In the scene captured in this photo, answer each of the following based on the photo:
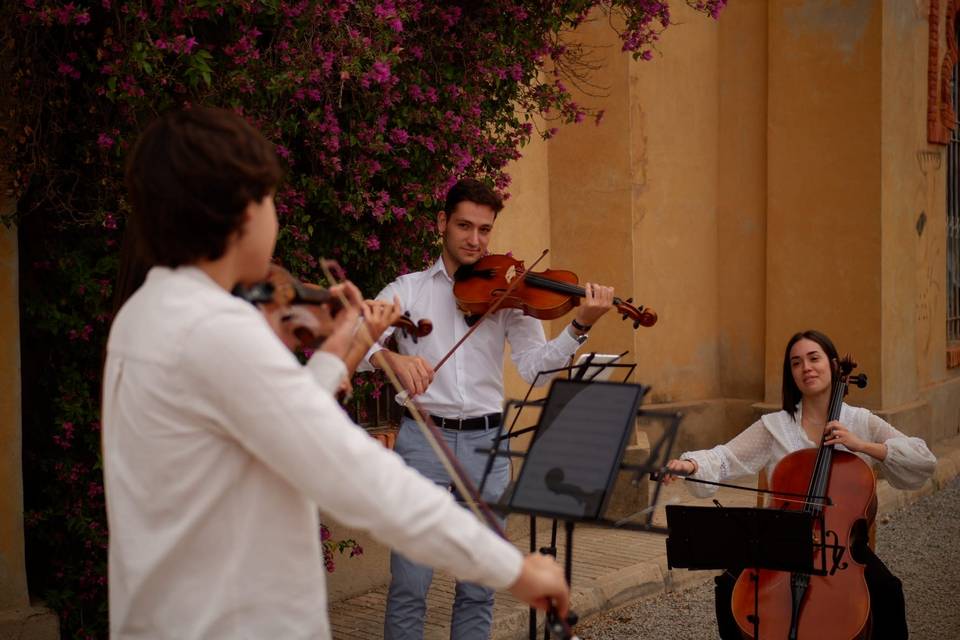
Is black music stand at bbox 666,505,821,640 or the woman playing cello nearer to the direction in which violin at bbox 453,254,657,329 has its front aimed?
the black music stand

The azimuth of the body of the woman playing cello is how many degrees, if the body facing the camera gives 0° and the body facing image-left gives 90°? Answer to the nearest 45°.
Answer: approximately 0°

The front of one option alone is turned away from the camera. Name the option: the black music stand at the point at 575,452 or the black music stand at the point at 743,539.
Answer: the black music stand at the point at 743,539

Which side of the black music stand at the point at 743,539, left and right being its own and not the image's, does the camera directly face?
back

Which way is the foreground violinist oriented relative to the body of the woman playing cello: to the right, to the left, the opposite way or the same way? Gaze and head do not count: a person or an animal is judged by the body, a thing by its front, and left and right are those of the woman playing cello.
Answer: the opposite way

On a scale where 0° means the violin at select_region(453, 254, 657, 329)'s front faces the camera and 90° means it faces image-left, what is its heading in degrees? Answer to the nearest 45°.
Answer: approximately 0°

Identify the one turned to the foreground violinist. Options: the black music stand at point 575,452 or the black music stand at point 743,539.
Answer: the black music stand at point 575,452

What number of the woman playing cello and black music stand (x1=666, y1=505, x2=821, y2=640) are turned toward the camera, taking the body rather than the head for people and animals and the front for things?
1

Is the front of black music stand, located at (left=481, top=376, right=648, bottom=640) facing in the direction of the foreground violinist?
yes

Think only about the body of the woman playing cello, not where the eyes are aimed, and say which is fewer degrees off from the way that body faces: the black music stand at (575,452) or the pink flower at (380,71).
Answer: the black music stand

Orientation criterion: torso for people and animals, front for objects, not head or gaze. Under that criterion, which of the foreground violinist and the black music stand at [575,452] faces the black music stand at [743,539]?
the foreground violinist

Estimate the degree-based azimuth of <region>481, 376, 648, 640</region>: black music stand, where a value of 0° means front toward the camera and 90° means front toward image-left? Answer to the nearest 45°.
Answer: approximately 45°
